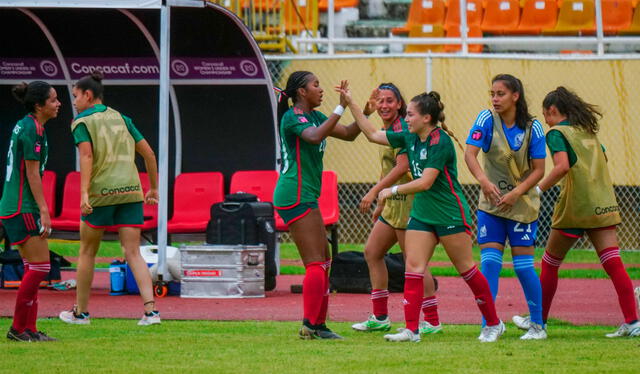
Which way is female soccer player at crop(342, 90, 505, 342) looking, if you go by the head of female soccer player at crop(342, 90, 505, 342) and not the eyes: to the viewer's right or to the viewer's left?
to the viewer's left

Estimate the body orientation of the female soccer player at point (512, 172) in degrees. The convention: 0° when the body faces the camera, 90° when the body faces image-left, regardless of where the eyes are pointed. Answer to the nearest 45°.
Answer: approximately 0°

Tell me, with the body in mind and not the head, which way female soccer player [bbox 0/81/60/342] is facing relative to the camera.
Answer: to the viewer's right

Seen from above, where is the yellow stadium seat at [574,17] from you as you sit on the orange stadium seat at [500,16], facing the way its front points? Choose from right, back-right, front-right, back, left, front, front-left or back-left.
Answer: back-left

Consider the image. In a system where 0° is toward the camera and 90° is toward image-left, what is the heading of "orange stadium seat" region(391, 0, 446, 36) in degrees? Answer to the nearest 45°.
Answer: approximately 45°

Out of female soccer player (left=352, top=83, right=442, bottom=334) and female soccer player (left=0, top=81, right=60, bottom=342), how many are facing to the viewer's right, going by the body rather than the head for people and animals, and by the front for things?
1

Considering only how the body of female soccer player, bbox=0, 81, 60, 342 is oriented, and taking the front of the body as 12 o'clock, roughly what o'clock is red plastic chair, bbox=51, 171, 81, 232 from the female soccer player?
The red plastic chair is roughly at 9 o'clock from the female soccer player.
